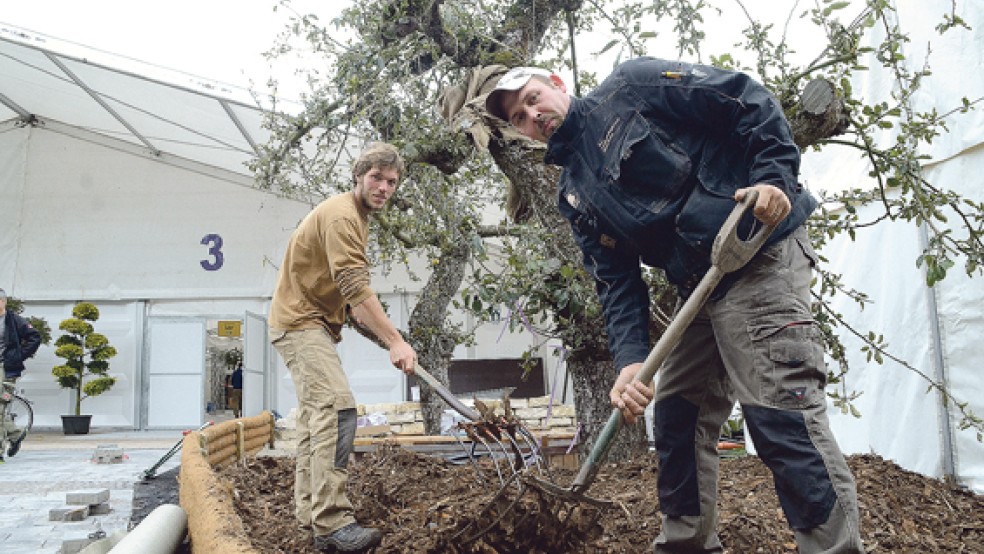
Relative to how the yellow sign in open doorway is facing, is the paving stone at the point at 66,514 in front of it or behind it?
in front

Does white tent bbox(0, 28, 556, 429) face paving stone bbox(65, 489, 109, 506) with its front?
yes

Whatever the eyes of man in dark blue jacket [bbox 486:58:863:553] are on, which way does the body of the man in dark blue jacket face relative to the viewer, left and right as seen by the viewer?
facing the viewer and to the left of the viewer

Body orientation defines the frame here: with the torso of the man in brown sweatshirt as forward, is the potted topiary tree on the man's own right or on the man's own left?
on the man's own left

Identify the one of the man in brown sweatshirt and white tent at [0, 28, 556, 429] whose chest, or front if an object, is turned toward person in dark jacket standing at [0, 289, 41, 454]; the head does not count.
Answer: the white tent

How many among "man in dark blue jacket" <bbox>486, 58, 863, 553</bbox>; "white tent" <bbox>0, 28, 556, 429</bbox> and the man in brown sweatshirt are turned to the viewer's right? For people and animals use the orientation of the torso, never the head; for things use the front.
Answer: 1

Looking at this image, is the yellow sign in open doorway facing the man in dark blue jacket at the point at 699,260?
yes

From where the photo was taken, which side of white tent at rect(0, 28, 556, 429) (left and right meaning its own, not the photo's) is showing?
front

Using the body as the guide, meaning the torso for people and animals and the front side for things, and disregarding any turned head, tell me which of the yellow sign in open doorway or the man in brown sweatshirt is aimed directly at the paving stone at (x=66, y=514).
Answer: the yellow sign in open doorway

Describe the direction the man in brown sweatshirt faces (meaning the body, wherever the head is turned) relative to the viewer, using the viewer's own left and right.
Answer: facing to the right of the viewer

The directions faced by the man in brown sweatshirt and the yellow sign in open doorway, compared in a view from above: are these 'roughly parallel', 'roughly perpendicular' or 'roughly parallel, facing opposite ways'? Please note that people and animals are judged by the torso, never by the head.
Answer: roughly perpendicular

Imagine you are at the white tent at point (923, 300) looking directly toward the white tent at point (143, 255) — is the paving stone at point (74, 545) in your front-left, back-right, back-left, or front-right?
front-left

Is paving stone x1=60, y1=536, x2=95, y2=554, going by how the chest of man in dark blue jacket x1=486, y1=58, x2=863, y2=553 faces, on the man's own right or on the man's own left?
on the man's own right

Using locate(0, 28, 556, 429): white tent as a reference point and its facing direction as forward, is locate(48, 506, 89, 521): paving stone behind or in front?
in front

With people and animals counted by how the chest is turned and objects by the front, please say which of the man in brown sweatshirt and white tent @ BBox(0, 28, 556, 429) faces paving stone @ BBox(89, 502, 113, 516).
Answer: the white tent

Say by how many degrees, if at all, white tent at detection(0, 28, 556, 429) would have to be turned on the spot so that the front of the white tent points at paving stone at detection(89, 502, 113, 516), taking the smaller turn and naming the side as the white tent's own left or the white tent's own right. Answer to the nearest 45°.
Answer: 0° — it already faces it
